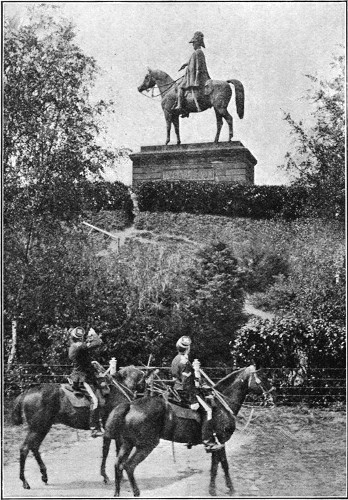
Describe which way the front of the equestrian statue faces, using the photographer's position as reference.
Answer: facing to the left of the viewer

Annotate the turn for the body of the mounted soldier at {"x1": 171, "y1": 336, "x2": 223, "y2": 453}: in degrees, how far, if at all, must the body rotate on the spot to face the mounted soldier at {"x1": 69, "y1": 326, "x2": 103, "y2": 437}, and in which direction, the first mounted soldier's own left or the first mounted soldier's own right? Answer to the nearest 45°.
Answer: approximately 135° to the first mounted soldier's own left

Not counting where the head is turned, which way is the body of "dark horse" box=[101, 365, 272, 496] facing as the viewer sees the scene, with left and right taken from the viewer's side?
facing to the right of the viewer

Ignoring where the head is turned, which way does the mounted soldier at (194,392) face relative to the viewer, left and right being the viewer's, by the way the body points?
facing away from the viewer and to the right of the viewer

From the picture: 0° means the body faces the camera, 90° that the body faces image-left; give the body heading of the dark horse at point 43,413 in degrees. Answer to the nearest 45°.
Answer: approximately 270°

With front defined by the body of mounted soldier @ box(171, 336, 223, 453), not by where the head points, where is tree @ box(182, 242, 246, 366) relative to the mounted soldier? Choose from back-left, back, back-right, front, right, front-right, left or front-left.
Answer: front-left

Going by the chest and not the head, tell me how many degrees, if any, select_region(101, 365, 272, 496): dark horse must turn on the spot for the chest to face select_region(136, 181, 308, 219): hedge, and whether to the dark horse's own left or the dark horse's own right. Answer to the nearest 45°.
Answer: approximately 90° to the dark horse's own left

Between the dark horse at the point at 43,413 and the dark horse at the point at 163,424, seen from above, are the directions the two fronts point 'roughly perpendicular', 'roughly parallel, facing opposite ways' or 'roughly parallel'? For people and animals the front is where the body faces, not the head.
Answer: roughly parallel

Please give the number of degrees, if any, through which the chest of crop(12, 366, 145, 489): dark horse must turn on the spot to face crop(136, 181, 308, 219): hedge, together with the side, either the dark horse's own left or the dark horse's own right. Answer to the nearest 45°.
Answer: approximately 45° to the dark horse's own left

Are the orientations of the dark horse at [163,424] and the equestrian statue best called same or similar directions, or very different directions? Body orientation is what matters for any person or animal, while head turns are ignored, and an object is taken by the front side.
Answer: very different directions

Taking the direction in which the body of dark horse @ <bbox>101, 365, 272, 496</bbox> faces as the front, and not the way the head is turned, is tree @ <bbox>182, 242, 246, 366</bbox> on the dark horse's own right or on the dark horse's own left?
on the dark horse's own left

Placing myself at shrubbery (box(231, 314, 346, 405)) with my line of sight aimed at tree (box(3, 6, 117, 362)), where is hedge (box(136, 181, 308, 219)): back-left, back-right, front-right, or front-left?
front-right

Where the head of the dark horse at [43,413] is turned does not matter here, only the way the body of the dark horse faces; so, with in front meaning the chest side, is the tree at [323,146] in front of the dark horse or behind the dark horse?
in front

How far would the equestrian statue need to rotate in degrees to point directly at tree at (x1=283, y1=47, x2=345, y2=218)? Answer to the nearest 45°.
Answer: approximately 180°

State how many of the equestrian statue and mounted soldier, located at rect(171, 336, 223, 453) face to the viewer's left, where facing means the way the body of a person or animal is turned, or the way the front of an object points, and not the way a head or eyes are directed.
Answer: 1
